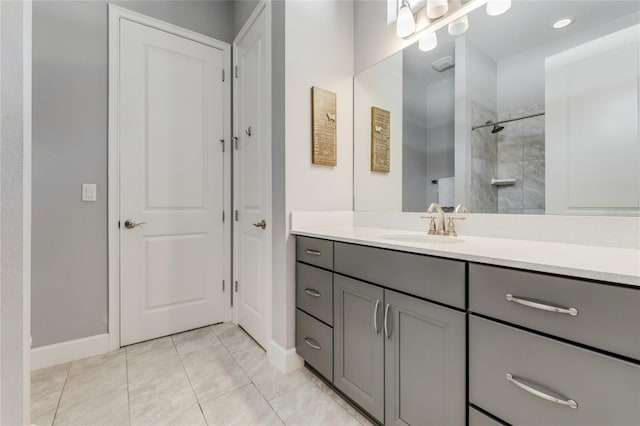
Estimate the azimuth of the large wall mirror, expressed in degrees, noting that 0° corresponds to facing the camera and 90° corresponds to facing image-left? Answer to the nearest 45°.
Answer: approximately 45°

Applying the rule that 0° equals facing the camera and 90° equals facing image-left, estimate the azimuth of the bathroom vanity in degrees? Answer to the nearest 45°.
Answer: approximately 45°

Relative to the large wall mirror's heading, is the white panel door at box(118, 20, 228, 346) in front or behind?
in front

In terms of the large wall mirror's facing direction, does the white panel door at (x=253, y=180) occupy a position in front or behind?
in front
